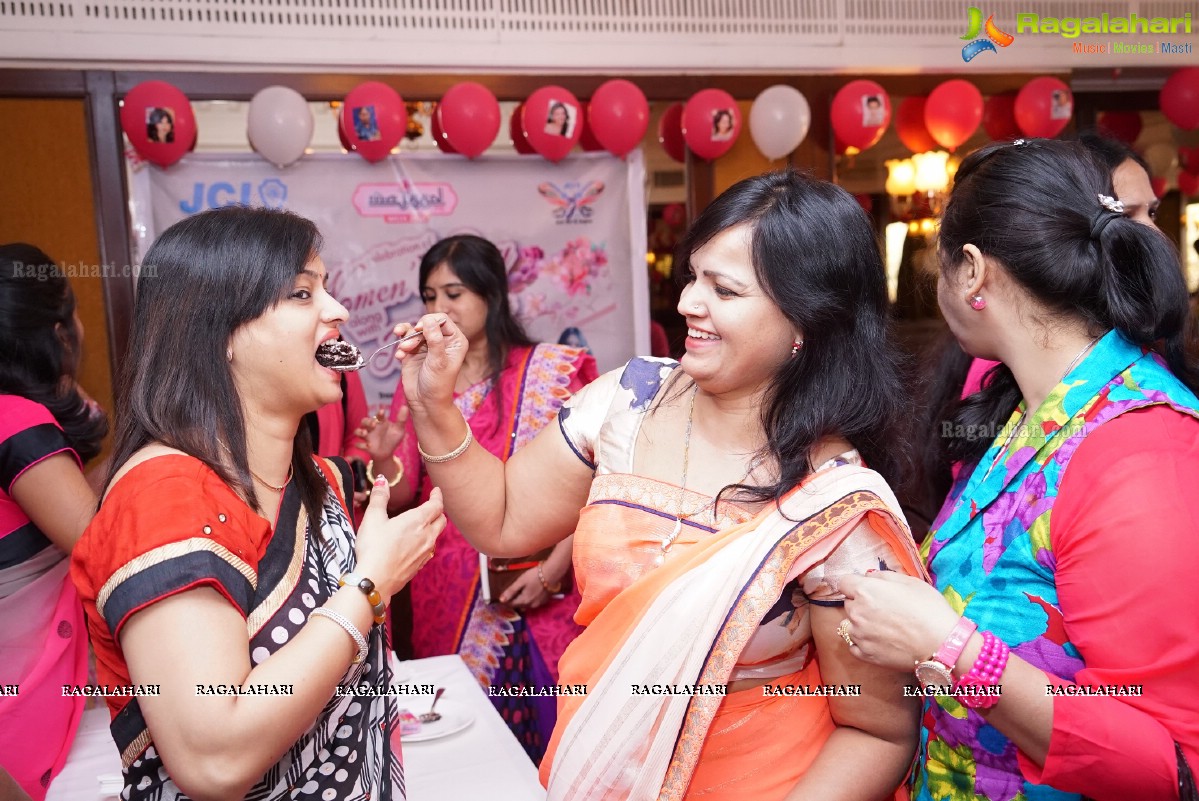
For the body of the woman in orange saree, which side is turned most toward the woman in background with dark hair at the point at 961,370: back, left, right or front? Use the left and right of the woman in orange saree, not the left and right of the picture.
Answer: back

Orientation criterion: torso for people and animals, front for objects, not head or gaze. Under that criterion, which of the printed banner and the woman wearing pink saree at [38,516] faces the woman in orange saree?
the printed banner

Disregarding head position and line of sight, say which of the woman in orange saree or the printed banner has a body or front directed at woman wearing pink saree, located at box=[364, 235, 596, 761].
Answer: the printed banner

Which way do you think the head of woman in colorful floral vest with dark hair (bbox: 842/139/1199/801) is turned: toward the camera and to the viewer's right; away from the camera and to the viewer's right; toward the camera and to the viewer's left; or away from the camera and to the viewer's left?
away from the camera and to the viewer's left

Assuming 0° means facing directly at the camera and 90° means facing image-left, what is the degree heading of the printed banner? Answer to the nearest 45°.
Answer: approximately 0°

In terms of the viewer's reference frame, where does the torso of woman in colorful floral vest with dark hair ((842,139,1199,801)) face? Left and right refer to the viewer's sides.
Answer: facing to the left of the viewer
